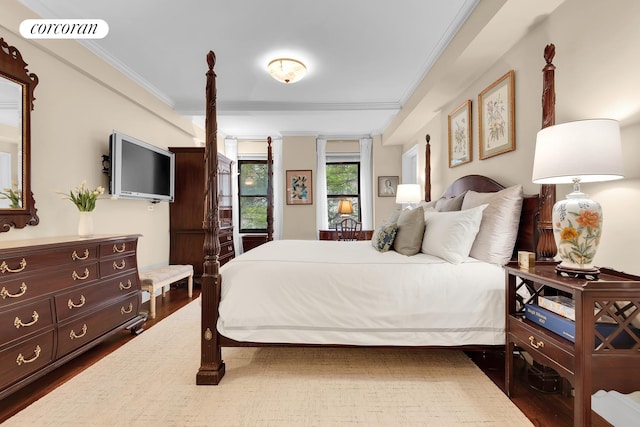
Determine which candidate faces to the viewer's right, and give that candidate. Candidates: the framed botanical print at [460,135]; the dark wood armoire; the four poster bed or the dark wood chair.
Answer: the dark wood armoire

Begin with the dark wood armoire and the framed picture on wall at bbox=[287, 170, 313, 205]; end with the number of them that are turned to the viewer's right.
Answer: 1

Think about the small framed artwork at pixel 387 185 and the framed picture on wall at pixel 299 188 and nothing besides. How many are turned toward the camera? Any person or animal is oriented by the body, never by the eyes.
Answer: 2

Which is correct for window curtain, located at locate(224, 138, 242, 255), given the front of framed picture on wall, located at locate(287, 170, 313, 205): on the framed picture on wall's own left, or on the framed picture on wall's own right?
on the framed picture on wall's own right

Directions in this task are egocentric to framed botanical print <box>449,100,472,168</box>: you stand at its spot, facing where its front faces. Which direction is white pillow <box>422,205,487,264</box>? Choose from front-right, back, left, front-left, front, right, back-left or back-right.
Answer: front-left

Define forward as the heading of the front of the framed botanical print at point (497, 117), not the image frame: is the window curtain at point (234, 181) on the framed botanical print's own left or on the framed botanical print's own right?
on the framed botanical print's own right

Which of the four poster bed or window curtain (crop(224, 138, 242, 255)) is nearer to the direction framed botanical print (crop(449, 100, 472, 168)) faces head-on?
the four poster bed

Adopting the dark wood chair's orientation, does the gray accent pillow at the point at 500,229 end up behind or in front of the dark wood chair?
behind

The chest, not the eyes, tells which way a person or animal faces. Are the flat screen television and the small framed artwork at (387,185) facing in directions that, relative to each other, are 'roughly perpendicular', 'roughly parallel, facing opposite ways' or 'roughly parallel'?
roughly perpendicular

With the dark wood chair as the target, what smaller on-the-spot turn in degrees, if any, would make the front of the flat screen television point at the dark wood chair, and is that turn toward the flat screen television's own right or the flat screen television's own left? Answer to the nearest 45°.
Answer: approximately 45° to the flat screen television's own left

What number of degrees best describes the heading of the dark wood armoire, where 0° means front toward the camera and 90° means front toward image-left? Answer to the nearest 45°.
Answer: approximately 270°

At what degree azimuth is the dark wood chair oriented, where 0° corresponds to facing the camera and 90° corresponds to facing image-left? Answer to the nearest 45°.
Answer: approximately 180°
